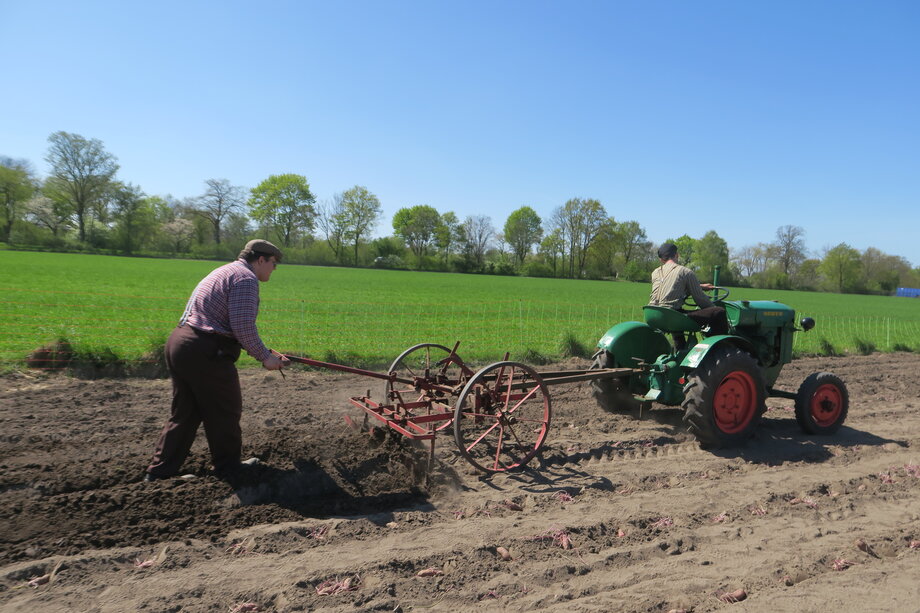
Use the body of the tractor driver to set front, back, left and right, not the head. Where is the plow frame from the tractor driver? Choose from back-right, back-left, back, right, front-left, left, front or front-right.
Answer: back

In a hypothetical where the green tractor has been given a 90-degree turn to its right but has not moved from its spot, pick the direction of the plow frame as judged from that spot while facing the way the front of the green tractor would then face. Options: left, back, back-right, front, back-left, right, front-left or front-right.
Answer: right

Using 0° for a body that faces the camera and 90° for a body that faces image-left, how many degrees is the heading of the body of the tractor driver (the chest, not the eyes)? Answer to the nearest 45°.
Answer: approximately 225°

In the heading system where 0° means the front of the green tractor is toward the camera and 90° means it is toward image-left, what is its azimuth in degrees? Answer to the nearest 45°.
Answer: approximately 225°

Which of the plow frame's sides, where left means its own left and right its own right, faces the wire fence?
left

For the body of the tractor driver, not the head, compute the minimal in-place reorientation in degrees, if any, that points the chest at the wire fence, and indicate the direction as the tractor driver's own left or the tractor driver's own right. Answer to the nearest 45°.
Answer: approximately 90° to the tractor driver's own left

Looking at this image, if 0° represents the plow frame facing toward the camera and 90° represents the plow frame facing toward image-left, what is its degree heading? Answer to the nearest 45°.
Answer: approximately 225°
